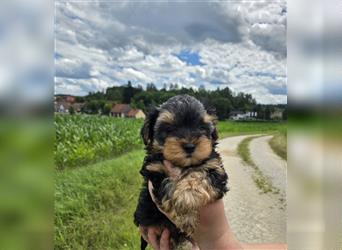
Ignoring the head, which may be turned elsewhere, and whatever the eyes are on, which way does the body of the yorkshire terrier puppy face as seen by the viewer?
toward the camera

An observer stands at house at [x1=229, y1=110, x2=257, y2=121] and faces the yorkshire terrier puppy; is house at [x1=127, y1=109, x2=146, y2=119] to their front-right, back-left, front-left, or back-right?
front-right
